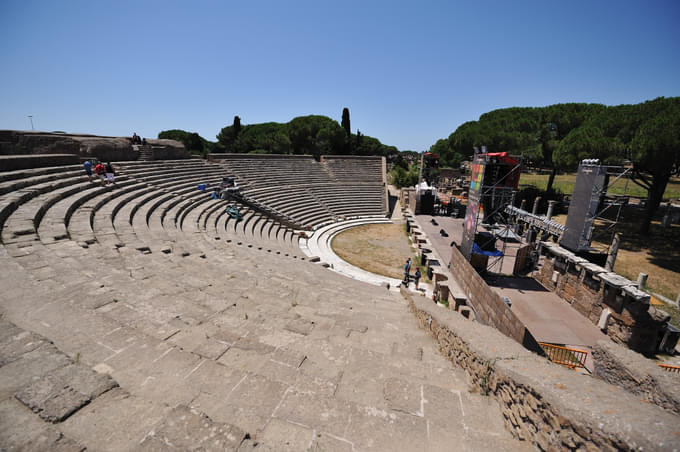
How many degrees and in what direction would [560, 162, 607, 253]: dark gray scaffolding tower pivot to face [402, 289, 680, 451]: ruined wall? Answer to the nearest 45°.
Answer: approximately 45° to its left

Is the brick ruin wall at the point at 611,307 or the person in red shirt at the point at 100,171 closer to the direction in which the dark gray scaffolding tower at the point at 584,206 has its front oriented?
the person in red shirt

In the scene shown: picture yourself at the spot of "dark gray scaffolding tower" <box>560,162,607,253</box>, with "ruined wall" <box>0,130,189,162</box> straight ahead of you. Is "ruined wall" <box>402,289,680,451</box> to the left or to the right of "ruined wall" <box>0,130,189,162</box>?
left

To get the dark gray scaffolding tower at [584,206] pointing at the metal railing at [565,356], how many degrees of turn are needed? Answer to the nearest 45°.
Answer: approximately 45° to its left

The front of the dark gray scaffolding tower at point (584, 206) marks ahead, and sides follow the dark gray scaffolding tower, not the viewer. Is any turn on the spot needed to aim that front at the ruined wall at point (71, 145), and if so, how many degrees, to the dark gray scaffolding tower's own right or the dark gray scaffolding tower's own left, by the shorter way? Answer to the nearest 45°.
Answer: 0° — it already faces it

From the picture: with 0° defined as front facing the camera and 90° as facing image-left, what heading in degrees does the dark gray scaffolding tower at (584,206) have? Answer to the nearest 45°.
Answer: approximately 45°

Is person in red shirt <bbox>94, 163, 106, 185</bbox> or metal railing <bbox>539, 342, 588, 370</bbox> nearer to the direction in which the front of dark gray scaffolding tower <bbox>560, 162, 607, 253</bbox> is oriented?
the person in red shirt

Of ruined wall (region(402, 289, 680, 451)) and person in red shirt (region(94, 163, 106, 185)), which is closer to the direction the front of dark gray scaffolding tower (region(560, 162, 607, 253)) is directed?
the person in red shirt
